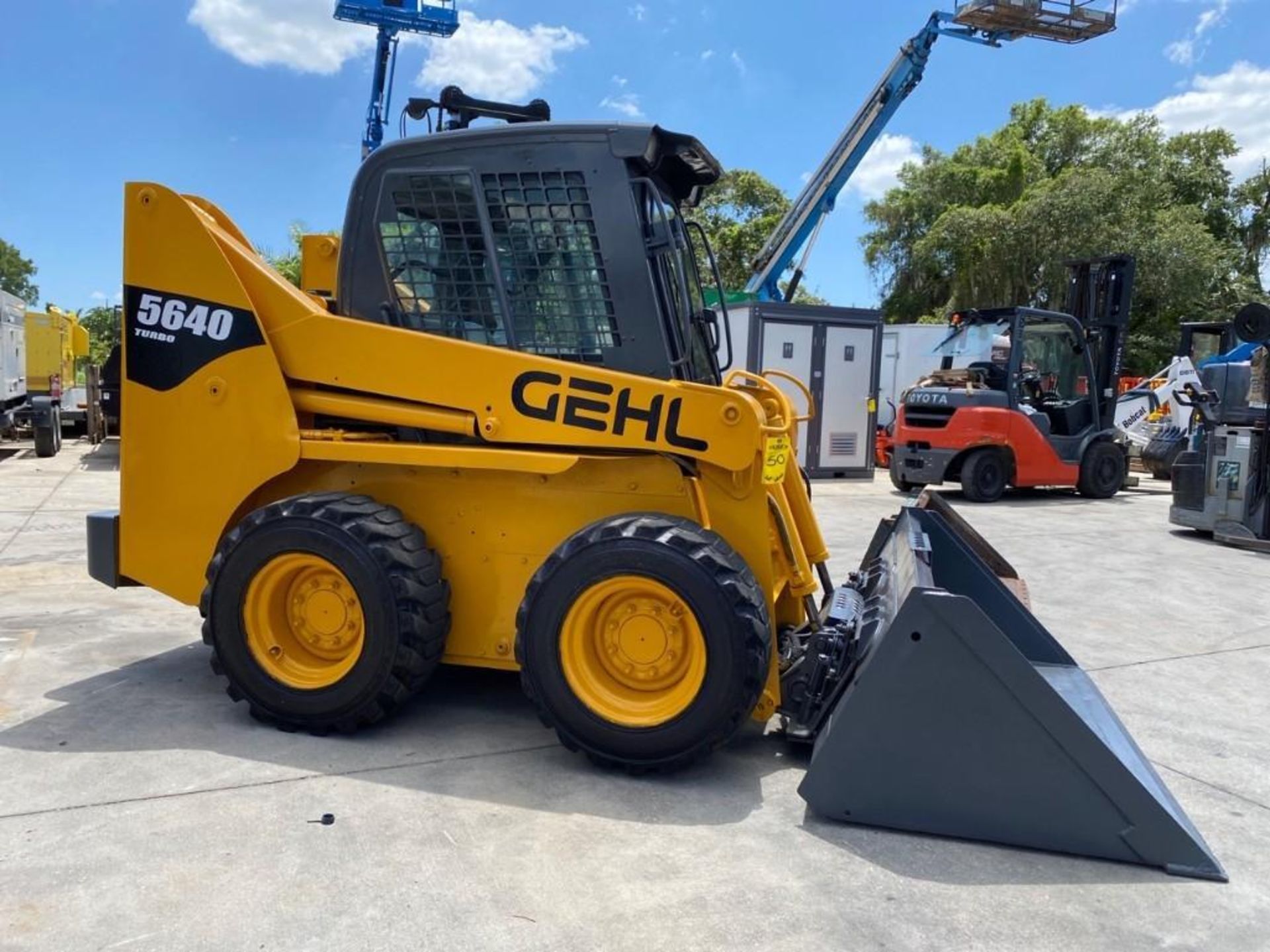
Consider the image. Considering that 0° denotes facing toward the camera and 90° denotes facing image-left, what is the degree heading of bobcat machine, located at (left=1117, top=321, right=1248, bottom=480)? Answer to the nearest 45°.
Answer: approximately 45°

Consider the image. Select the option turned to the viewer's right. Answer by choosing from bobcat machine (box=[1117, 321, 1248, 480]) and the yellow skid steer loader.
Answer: the yellow skid steer loader

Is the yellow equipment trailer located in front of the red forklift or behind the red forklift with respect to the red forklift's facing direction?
behind

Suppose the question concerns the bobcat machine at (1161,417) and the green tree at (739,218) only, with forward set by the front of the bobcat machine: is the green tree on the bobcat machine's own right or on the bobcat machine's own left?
on the bobcat machine's own right

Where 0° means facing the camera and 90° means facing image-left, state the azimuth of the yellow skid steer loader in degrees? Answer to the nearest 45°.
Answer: approximately 270°

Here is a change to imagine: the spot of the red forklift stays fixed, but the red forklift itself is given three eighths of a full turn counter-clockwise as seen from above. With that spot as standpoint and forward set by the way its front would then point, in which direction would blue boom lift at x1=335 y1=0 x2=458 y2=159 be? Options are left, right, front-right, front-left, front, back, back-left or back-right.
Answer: front

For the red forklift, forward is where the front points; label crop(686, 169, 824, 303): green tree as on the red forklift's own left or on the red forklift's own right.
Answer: on the red forklift's own left

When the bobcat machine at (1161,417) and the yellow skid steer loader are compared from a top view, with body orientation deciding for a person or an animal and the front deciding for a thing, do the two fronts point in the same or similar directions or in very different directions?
very different directions

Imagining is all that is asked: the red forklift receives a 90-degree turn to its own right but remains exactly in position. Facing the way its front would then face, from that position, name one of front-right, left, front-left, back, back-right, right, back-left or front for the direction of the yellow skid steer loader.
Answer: front-right

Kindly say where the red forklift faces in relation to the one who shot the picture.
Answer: facing away from the viewer and to the right of the viewer

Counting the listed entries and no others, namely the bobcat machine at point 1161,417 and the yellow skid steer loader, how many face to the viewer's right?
1
